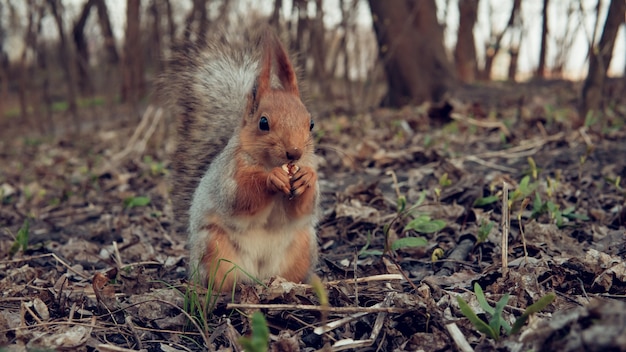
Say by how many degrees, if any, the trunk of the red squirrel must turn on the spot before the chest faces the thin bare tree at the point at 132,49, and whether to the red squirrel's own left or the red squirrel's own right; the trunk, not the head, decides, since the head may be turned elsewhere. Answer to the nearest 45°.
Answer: approximately 135° to the red squirrel's own left

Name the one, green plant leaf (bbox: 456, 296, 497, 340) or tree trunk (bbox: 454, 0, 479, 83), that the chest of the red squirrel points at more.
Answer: the green plant leaf

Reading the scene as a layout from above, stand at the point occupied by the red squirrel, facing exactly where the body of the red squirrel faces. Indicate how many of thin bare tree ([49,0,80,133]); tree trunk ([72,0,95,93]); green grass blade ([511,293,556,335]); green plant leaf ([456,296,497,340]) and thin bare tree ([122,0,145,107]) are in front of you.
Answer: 2

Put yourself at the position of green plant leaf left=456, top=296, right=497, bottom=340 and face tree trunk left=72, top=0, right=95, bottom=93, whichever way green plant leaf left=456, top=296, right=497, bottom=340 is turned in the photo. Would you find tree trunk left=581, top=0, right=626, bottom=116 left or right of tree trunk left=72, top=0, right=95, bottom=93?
right

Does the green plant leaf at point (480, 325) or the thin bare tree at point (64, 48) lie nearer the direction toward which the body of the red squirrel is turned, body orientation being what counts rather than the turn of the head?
the green plant leaf

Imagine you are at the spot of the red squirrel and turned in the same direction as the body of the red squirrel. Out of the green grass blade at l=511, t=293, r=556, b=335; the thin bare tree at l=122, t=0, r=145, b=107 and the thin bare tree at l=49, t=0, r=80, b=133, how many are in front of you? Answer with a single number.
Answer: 1

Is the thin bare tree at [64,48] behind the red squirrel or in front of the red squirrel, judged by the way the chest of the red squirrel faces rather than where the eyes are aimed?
behind

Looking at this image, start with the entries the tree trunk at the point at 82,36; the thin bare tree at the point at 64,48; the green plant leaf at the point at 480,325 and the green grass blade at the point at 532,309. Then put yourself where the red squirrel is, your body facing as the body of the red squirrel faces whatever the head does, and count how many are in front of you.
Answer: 2

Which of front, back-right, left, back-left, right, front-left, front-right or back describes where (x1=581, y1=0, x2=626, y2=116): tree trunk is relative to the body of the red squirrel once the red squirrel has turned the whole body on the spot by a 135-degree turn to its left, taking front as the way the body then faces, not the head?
front-right

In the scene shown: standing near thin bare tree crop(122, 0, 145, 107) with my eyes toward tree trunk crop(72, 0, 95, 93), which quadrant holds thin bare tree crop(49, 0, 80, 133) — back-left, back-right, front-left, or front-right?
front-left

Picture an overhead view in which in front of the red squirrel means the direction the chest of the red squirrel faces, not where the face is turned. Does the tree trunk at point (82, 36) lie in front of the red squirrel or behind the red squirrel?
behind

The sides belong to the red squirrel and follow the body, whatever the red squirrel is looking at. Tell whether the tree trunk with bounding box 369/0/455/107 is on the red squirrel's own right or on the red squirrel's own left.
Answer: on the red squirrel's own left

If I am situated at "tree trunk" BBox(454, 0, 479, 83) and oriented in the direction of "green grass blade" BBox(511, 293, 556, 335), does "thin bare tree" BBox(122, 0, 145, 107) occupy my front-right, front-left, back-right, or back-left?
front-right
